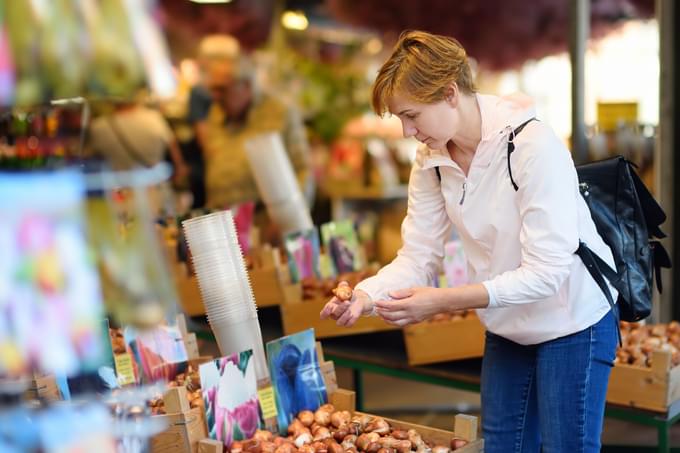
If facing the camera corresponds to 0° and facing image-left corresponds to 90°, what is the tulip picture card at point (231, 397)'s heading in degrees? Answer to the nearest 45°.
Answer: approximately 0°

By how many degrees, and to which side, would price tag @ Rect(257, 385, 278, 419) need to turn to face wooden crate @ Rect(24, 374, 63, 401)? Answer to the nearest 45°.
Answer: approximately 90° to its right

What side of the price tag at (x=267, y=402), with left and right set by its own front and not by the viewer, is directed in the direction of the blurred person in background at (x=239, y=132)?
back

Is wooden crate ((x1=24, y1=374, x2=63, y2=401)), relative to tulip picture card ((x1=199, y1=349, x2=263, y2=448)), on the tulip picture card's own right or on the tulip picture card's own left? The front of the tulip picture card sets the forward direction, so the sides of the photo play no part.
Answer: on the tulip picture card's own right

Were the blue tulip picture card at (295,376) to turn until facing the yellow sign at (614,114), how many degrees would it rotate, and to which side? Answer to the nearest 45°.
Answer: approximately 135° to its left

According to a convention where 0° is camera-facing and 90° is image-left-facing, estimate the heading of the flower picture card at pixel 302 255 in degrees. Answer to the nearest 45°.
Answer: approximately 0°

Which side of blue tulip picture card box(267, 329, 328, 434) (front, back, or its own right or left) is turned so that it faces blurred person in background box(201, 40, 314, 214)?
back

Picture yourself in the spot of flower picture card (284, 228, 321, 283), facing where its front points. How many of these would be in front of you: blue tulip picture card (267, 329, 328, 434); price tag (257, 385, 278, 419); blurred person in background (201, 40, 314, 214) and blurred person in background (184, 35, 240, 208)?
2

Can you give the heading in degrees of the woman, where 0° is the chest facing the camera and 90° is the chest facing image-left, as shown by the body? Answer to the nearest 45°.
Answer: approximately 45°
